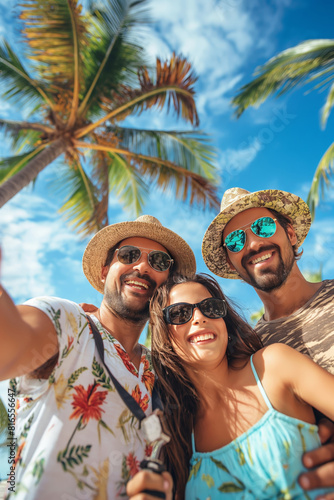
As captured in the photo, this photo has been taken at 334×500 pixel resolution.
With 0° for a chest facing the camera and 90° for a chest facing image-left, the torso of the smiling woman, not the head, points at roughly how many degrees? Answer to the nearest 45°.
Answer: approximately 0°

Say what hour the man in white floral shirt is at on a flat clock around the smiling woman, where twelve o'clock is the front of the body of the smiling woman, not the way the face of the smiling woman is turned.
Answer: The man in white floral shirt is roughly at 2 o'clock from the smiling woman.
